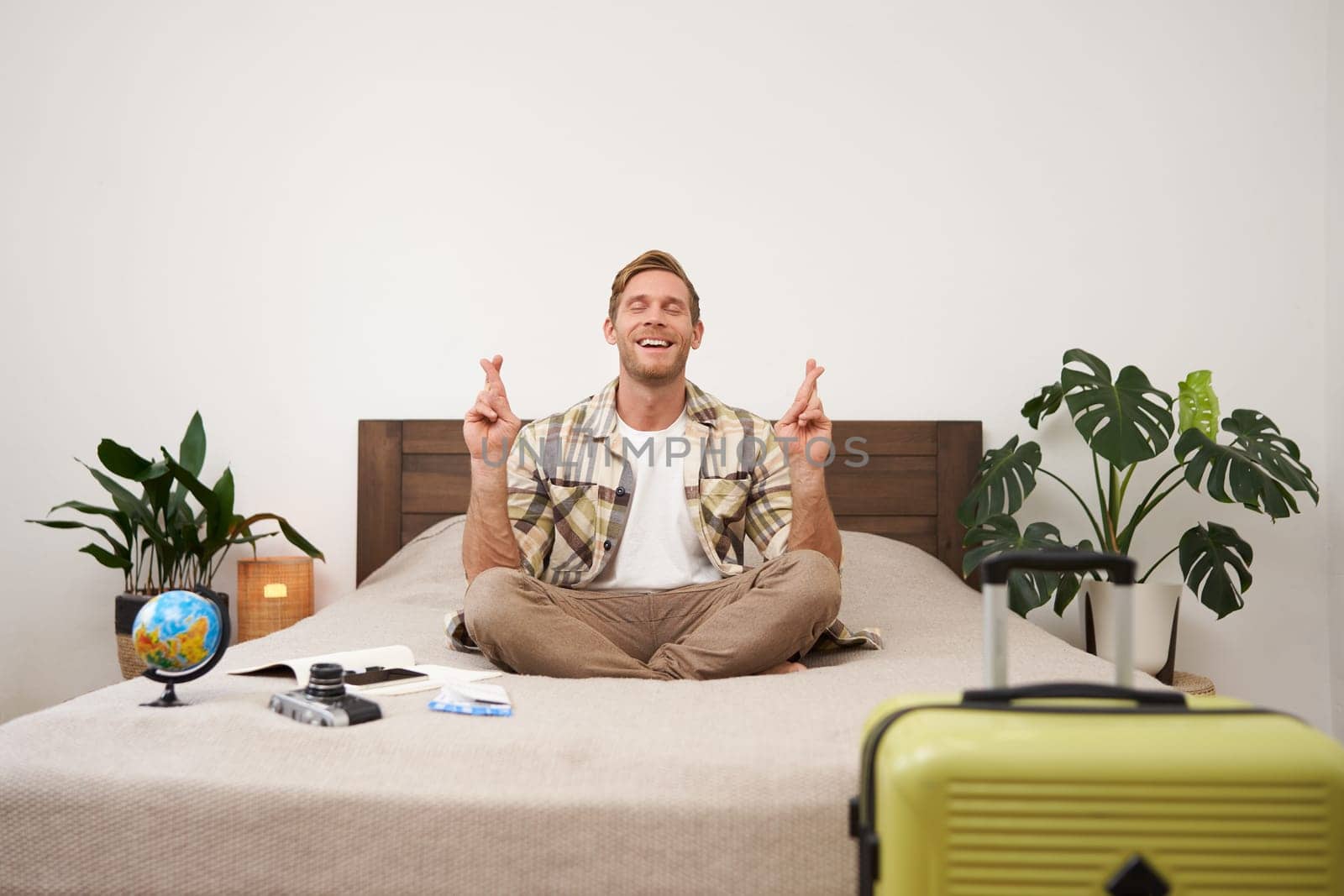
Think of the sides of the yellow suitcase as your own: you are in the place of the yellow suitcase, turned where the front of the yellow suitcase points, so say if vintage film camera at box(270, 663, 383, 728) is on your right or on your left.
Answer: on your right

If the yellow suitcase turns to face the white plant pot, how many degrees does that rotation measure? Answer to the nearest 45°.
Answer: approximately 180°

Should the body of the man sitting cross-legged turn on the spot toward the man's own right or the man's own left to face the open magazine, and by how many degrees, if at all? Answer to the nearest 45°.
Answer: approximately 45° to the man's own right

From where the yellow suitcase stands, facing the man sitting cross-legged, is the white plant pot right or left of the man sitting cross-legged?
right

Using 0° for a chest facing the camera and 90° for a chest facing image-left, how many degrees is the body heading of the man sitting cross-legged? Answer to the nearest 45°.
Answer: approximately 0°

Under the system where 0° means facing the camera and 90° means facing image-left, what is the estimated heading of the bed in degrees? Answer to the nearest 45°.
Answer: approximately 0°

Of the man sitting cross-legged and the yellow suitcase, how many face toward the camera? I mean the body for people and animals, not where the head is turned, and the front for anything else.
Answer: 2
